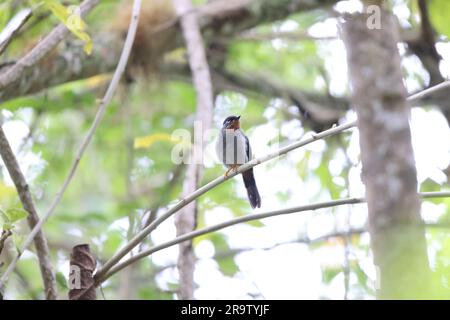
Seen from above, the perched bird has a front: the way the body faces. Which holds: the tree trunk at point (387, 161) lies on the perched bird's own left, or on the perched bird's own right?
on the perched bird's own left

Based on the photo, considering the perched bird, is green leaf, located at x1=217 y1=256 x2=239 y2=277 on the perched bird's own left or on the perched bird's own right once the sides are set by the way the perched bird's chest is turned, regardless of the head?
on the perched bird's own right

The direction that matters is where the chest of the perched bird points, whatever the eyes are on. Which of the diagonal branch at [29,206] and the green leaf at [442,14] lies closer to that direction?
the diagonal branch

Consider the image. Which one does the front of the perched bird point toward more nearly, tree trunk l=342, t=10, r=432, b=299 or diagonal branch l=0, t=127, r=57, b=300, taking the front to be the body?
the diagonal branch

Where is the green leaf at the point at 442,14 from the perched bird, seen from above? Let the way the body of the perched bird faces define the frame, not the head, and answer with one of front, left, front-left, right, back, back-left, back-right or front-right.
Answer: left

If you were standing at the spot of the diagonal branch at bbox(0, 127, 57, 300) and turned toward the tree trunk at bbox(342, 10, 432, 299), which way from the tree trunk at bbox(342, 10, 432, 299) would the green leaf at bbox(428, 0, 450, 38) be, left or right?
left

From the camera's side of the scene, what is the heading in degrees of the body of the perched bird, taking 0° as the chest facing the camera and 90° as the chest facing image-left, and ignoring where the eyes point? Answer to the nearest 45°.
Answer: approximately 45°
